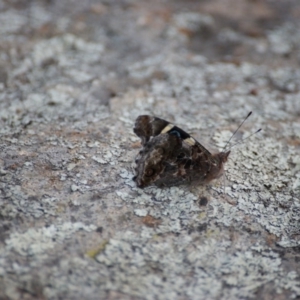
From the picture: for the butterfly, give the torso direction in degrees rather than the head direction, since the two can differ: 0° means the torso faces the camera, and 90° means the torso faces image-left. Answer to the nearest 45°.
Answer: approximately 270°
